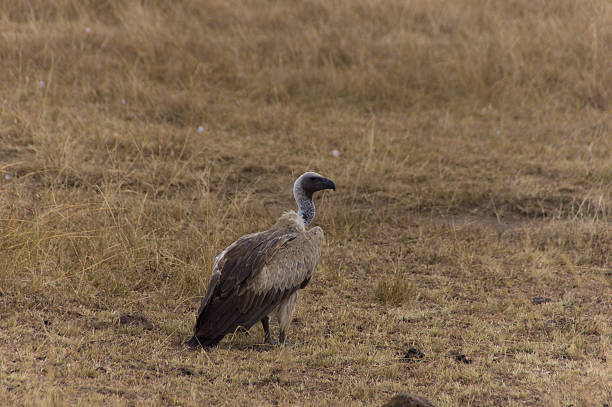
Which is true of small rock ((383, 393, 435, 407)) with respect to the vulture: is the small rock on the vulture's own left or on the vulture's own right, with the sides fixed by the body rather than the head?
on the vulture's own right

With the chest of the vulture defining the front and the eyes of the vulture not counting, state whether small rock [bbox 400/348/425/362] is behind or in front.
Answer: in front

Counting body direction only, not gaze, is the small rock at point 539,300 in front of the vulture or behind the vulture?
in front

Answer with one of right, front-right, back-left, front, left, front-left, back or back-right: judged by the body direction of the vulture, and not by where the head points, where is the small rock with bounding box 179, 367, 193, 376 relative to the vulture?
back-right

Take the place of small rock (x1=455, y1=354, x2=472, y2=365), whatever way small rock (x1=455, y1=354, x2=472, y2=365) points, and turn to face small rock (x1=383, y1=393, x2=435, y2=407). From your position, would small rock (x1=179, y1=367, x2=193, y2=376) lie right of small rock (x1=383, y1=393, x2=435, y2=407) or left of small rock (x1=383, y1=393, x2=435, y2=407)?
right

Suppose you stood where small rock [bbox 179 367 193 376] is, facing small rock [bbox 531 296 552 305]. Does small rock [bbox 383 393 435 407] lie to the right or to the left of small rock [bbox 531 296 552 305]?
right

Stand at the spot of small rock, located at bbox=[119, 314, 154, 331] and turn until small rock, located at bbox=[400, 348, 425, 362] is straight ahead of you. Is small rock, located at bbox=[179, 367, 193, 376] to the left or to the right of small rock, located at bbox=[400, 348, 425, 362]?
right

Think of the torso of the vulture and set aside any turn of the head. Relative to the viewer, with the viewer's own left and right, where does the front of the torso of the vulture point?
facing to the right of the viewer
